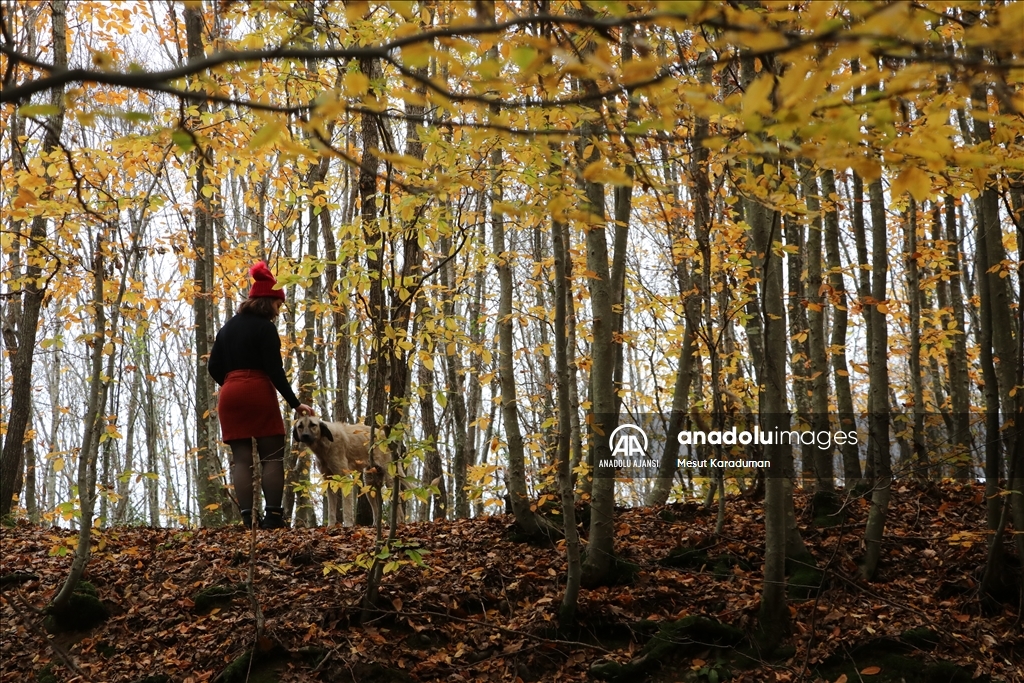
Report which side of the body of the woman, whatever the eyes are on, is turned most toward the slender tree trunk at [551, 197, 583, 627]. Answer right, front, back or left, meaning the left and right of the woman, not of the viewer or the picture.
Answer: right

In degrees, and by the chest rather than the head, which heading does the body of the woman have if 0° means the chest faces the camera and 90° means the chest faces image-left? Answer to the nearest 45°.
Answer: approximately 225°

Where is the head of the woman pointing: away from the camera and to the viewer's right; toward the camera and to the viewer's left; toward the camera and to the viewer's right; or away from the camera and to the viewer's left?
away from the camera and to the viewer's right

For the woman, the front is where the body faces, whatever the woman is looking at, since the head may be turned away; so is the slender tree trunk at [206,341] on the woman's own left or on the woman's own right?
on the woman's own left

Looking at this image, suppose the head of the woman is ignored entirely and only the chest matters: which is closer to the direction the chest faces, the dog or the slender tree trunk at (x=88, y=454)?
the dog

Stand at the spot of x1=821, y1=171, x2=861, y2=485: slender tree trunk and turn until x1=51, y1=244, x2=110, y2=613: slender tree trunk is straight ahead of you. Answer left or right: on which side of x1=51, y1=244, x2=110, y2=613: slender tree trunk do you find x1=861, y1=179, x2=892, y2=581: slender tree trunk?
left

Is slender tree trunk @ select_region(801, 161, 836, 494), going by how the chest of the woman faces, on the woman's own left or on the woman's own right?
on the woman's own right

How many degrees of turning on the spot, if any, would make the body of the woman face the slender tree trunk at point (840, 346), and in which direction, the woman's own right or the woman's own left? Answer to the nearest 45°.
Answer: approximately 45° to the woman's own right
